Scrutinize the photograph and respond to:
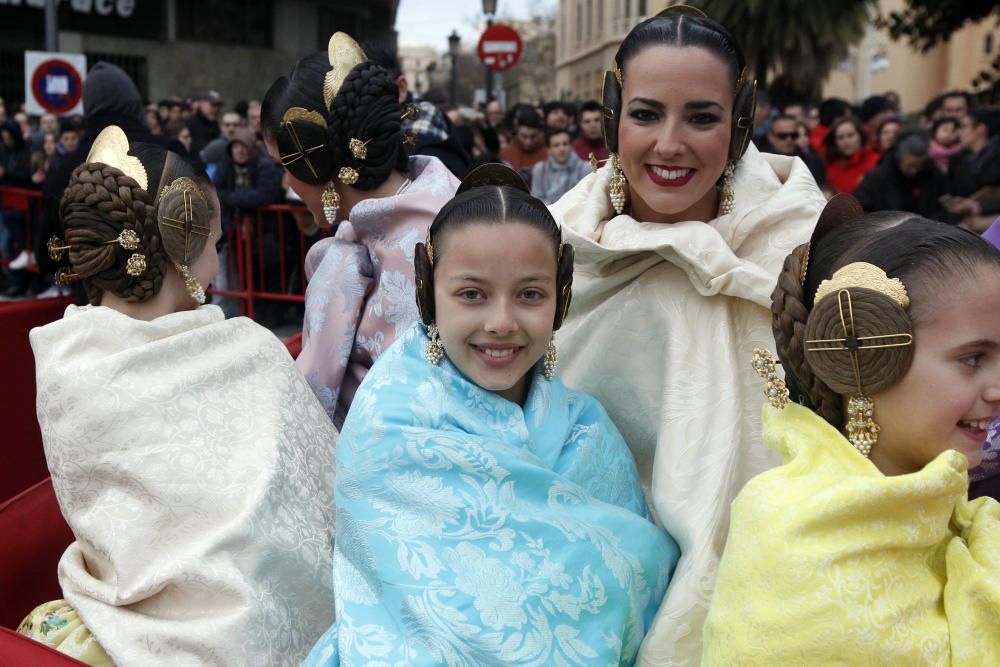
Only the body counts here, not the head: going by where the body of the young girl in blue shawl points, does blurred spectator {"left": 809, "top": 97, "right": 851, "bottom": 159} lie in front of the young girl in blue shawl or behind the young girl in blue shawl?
behind

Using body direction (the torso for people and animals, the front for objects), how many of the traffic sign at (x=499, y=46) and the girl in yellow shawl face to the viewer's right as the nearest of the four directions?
1

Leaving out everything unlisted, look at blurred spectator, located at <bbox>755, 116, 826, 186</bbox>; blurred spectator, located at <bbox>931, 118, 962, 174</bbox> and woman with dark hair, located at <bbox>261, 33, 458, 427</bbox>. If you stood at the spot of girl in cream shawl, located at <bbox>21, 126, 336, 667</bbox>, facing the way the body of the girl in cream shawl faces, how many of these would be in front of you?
3

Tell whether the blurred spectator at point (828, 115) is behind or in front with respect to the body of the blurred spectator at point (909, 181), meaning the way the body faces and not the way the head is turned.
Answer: behind

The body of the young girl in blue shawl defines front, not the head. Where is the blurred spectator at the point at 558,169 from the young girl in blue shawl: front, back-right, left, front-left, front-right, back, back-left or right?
back

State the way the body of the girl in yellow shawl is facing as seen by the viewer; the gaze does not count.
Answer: to the viewer's right

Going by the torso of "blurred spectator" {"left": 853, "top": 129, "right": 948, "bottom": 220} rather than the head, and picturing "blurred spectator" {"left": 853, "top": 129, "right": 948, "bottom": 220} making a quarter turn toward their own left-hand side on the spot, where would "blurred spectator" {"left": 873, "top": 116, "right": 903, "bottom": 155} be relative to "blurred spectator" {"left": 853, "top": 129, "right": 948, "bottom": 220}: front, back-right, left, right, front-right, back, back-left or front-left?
left

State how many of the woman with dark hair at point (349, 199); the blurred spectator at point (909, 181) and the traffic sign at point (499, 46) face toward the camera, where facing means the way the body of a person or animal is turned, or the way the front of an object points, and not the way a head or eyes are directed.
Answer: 2

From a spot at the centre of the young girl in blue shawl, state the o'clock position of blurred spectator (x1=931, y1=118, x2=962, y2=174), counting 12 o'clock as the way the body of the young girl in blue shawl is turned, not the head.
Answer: The blurred spectator is roughly at 7 o'clock from the young girl in blue shawl.
